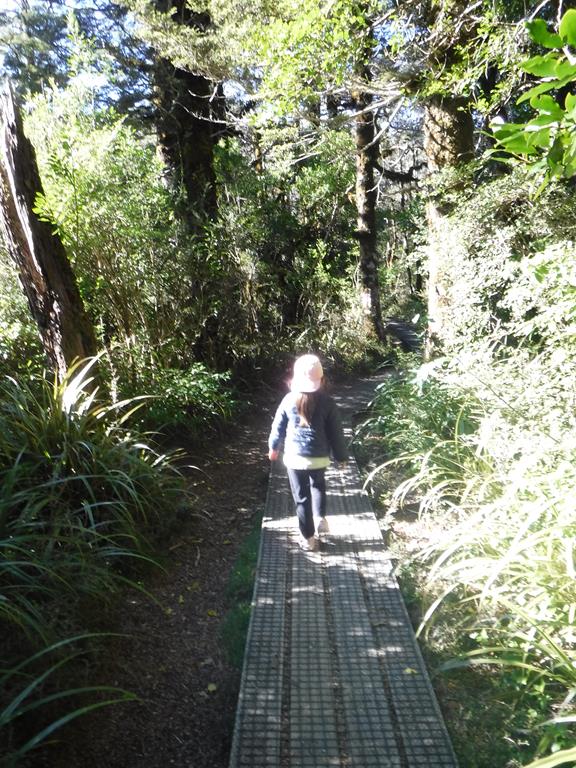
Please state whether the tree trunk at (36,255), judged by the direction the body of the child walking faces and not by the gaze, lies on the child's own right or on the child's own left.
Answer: on the child's own left

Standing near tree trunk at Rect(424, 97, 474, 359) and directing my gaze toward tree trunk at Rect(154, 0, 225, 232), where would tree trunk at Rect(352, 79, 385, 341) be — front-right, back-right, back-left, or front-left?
front-right

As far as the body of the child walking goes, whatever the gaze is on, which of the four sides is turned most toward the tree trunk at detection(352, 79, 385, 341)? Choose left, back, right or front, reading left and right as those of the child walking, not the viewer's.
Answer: front

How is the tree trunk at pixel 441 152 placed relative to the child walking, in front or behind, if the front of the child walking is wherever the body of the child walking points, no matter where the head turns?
in front

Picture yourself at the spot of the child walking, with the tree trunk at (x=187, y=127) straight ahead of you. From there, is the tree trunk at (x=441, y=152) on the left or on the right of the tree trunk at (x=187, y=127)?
right

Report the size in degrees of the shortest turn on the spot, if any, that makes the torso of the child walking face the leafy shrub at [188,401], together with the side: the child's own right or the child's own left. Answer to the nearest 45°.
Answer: approximately 45° to the child's own left

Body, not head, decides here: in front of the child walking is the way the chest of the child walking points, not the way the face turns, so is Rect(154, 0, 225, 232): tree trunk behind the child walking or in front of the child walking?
in front

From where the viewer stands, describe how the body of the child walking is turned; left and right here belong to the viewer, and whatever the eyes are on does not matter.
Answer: facing away from the viewer
